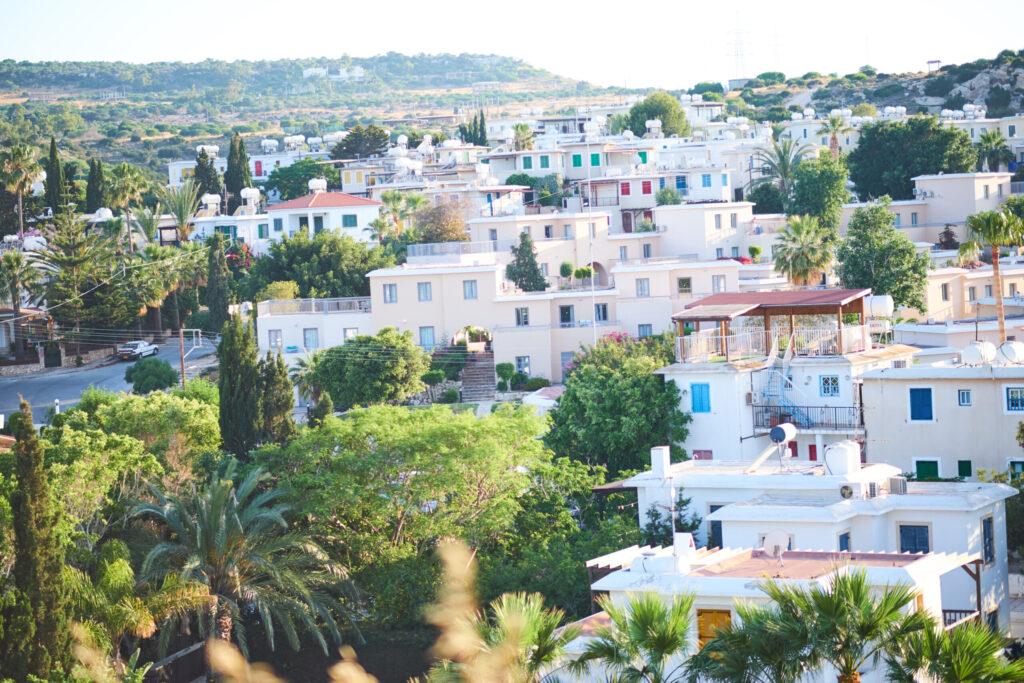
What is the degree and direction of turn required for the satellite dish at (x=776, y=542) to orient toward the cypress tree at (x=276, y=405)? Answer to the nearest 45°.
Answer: approximately 135° to its right

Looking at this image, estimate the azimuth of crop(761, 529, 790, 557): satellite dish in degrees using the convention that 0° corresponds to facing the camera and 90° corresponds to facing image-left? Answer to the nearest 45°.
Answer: approximately 0°

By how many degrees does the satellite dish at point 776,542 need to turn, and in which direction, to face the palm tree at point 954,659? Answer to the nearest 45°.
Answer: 0° — it already faces it

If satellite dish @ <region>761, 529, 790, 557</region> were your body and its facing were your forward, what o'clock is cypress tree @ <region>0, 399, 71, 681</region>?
The cypress tree is roughly at 3 o'clock from the satellite dish.

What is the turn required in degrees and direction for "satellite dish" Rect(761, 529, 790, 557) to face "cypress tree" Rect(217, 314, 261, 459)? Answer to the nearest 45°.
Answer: approximately 135° to its right

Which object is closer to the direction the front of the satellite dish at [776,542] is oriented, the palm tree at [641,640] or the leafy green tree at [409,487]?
the palm tree

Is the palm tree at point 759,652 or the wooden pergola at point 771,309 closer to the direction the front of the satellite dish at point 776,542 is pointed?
the palm tree

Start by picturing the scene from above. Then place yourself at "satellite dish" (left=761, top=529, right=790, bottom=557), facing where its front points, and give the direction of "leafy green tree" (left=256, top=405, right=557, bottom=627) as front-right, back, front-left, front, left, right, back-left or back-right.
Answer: back-right
